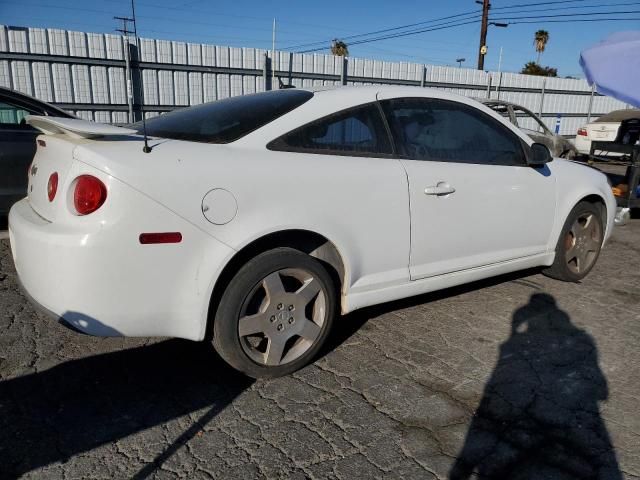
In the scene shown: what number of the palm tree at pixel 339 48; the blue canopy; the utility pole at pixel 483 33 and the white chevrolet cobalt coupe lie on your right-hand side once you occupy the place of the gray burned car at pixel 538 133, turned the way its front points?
2

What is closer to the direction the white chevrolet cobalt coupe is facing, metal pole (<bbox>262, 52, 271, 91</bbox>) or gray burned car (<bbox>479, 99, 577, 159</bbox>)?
the gray burned car

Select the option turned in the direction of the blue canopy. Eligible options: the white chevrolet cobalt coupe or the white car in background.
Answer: the white chevrolet cobalt coupe

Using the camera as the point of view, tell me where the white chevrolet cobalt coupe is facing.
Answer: facing away from the viewer and to the right of the viewer

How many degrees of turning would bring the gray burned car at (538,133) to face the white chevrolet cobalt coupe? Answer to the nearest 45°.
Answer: approximately 90° to its right

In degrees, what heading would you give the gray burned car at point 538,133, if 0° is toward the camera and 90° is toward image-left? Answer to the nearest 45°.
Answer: approximately 270°

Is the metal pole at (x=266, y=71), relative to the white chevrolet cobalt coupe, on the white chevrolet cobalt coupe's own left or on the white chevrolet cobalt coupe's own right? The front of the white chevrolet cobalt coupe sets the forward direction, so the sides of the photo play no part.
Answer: on the white chevrolet cobalt coupe's own left

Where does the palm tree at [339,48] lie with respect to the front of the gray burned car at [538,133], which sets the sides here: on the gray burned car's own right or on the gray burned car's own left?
on the gray burned car's own left

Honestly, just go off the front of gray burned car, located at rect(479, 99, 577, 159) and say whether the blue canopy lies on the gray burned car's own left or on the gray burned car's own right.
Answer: on the gray burned car's own right
